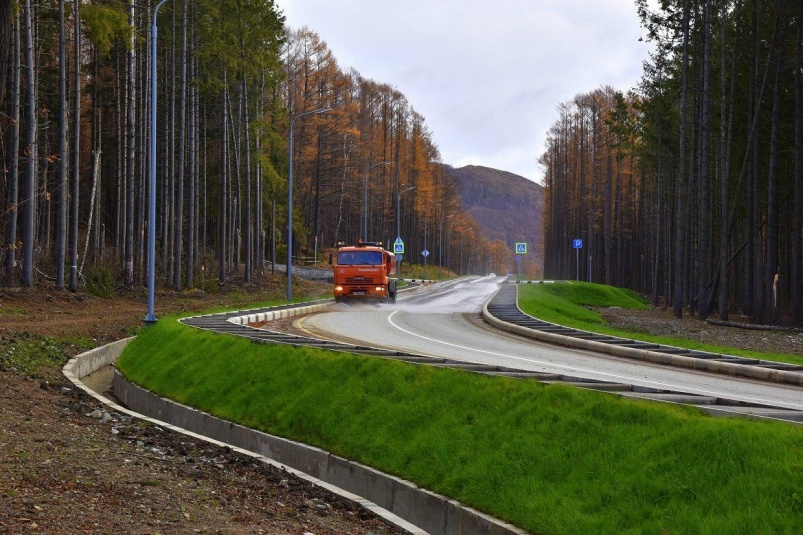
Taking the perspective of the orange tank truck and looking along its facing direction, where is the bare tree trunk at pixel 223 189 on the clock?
The bare tree trunk is roughly at 4 o'clock from the orange tank truck.

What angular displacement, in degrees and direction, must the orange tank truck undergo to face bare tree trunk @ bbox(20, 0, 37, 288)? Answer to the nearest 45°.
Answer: approximately 45° to its right

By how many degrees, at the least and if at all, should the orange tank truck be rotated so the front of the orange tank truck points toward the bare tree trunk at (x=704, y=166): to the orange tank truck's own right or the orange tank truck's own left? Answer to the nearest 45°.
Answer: approximately 90° to the orange tank truck's own left

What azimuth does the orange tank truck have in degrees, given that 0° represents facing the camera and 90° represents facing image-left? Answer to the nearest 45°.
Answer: approximately 0°

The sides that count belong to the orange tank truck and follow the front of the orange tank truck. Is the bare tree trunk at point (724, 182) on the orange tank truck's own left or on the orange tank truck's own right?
on the orange tank truck's own left

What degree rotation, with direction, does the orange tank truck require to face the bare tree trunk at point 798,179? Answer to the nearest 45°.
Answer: approximately 45° to its left

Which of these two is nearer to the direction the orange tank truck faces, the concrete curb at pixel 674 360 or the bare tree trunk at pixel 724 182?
the concrete curb

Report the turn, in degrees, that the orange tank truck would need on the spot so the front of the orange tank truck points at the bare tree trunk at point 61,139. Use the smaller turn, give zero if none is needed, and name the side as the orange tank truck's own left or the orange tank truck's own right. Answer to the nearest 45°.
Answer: approximately 45° to the orange tank truck's own right

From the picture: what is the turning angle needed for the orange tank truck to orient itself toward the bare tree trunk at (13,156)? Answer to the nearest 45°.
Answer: approximately 45° to its right
